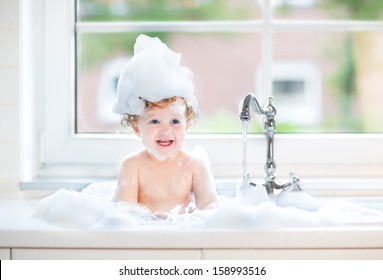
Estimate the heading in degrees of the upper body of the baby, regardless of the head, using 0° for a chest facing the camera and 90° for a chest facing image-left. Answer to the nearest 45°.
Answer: approximately 0°
